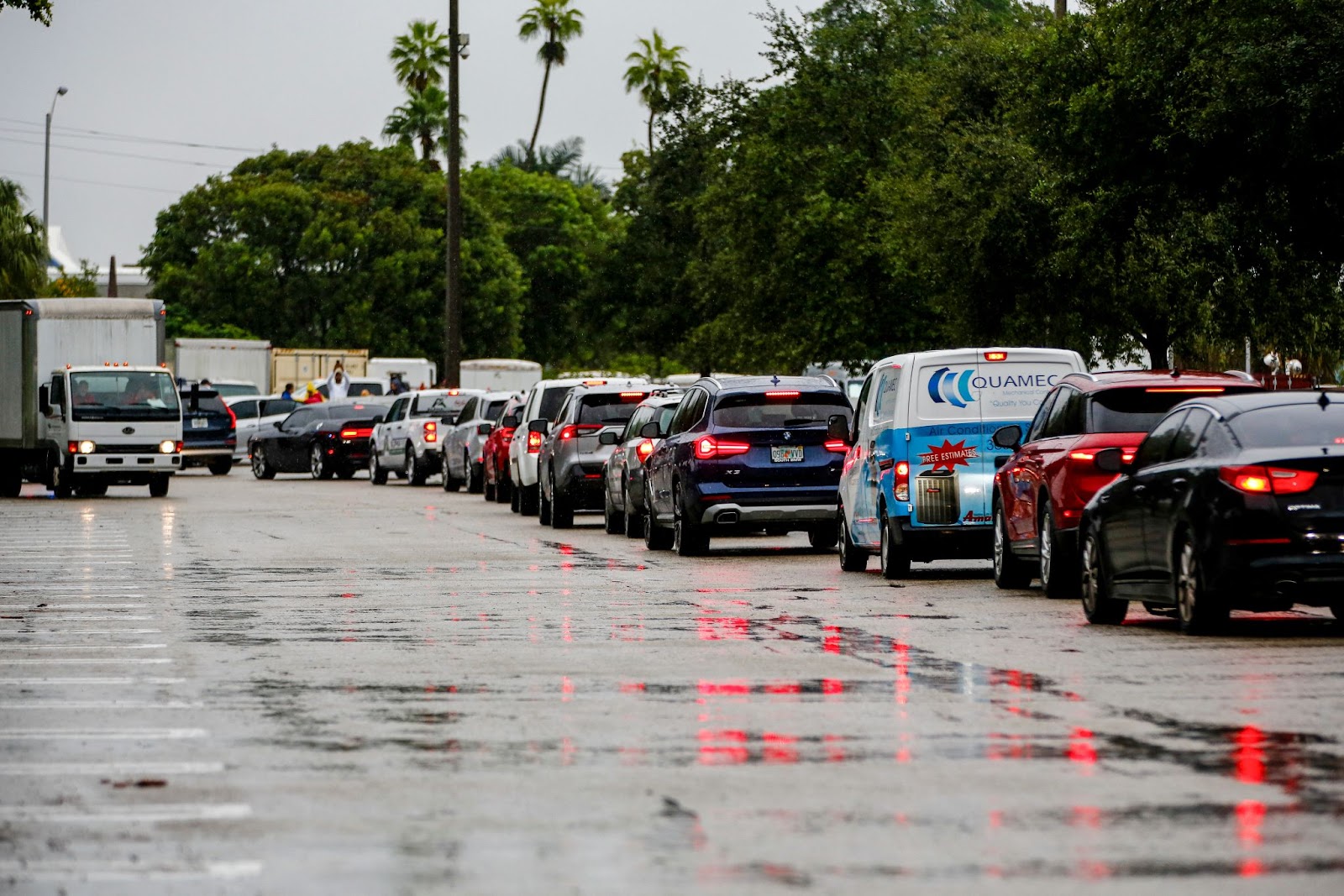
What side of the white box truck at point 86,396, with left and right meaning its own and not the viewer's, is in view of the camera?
front

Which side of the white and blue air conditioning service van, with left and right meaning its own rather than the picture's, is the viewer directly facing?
back

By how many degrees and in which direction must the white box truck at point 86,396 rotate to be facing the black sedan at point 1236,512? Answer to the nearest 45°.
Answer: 0° — it already faces it

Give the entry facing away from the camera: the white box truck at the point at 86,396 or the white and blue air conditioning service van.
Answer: the white and blue air conditioning service van

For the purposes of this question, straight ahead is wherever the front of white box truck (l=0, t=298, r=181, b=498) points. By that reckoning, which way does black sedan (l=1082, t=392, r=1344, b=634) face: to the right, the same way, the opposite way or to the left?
the opposite way

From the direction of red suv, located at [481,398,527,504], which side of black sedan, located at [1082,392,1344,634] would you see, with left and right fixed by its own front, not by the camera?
front

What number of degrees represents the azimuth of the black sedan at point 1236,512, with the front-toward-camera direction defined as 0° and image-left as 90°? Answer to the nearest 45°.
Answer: approximately 135°
